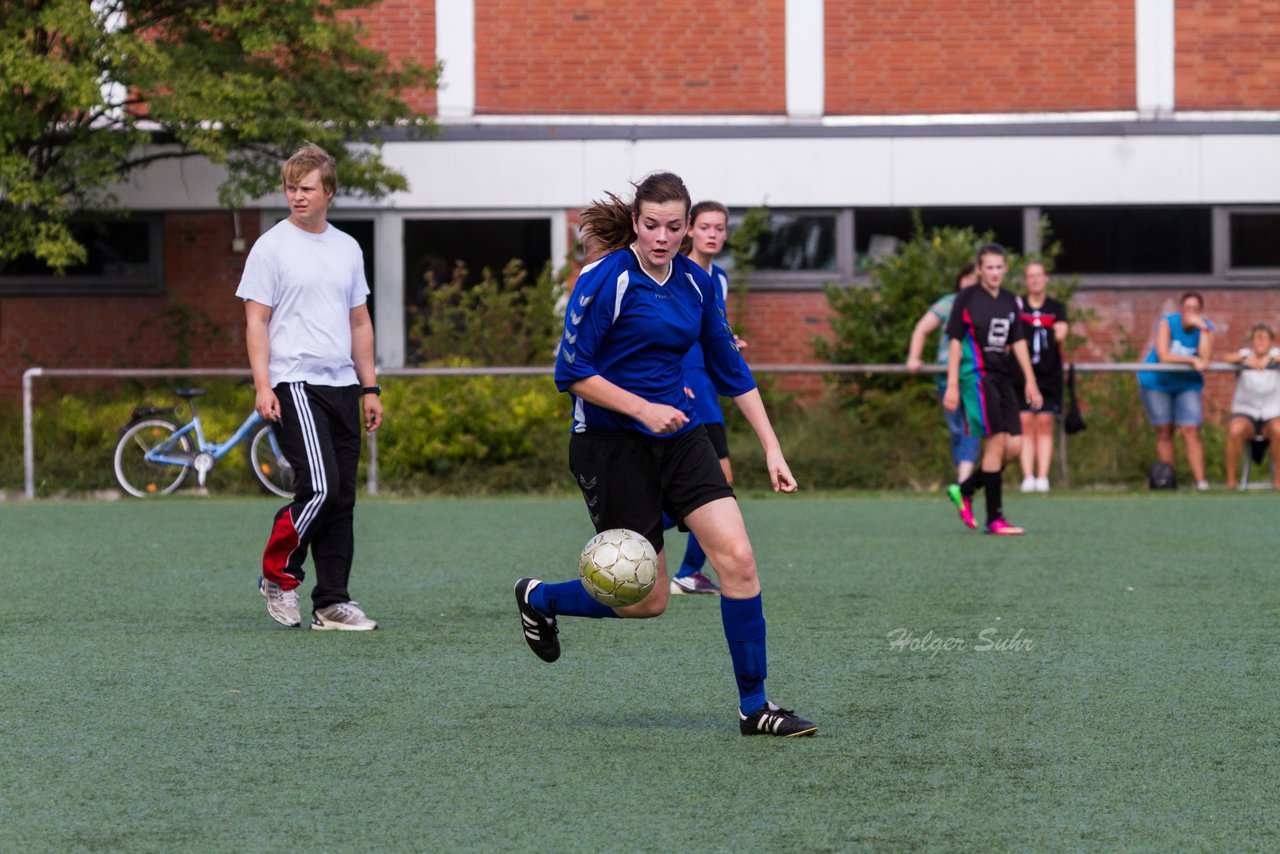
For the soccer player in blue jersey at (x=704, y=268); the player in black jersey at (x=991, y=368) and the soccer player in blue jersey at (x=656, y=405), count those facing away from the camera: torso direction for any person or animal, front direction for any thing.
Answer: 0

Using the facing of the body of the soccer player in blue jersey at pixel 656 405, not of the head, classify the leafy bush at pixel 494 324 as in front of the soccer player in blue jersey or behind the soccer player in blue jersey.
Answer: behind

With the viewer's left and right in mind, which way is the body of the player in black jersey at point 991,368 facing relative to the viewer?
facing the viewer and to the right of the viewer

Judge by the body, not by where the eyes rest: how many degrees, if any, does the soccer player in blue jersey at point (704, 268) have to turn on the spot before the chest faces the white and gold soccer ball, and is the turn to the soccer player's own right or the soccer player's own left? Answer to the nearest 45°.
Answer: approximately 45° to the soccer player's own right

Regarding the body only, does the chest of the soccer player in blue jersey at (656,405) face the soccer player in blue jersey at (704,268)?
no

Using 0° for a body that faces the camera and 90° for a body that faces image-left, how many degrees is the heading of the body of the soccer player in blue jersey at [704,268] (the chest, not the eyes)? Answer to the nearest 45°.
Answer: approximately 315°

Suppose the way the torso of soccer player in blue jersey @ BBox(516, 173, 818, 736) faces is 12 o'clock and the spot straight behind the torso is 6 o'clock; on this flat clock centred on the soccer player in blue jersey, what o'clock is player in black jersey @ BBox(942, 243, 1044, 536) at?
The player in black jersey is roughly at 8 o'clock from the soccer player in blue jersey.

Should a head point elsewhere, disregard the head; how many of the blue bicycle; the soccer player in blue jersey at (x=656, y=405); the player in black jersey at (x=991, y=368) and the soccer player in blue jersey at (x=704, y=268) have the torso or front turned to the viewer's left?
0

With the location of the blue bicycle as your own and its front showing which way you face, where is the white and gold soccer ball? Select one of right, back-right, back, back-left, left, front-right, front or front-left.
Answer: right

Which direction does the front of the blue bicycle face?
to the viewer's right

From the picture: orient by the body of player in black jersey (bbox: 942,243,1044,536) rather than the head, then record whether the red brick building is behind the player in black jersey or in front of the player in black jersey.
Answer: behind

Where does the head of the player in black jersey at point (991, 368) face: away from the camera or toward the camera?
toward the camera

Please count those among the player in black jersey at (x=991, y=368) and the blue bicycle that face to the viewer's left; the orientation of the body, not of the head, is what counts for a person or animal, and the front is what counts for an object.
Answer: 0

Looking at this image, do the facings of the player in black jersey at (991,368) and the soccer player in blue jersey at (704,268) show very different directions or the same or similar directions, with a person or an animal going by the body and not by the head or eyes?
same or similar directions

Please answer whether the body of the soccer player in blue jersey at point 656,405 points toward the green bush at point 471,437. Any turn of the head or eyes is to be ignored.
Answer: no

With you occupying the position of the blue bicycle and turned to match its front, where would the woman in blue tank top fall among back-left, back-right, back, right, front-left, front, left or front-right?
front
